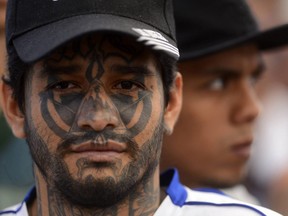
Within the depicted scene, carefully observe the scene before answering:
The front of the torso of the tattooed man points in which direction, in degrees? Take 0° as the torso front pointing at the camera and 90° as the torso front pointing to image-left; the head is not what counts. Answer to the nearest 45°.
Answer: approximately 0°
